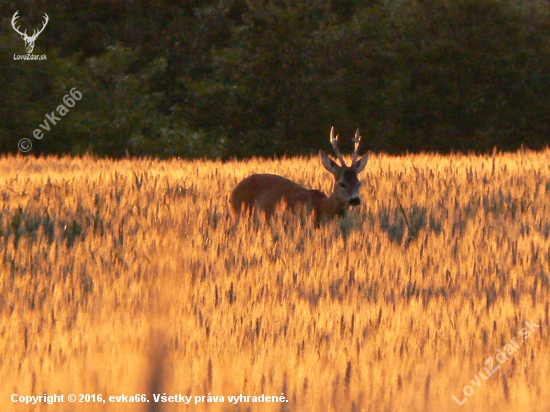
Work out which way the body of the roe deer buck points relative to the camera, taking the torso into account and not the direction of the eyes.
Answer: to the viewer's right
